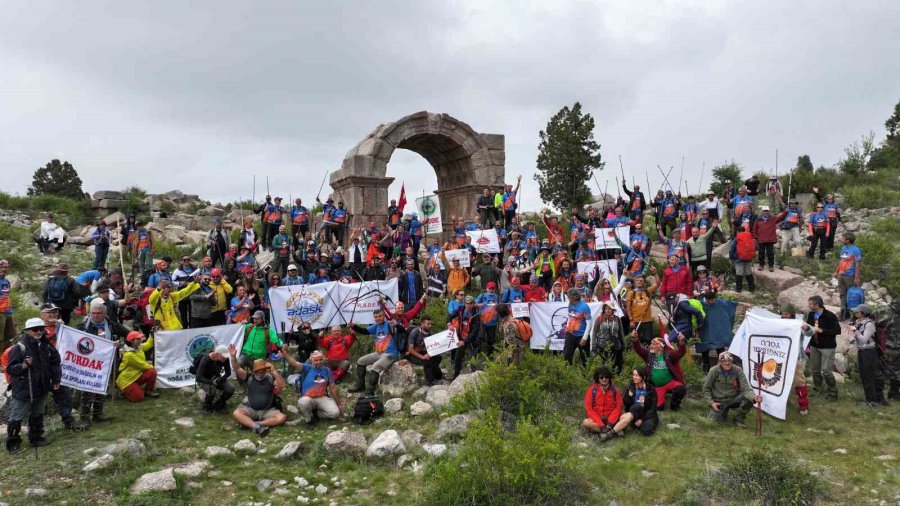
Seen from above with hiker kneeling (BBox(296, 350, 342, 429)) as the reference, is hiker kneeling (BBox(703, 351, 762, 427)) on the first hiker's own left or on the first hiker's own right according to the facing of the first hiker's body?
on the first hiker's own left

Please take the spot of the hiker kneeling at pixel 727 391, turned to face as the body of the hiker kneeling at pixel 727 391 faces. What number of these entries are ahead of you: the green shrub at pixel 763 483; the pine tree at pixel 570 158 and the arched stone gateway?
1

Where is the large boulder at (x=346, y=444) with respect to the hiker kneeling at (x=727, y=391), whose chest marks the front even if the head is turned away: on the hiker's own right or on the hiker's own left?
on the hiker's own right

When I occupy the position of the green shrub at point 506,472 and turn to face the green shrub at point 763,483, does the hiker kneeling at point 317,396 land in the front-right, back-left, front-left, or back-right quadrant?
back-left

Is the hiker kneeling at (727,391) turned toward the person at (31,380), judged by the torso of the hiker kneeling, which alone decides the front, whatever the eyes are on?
no

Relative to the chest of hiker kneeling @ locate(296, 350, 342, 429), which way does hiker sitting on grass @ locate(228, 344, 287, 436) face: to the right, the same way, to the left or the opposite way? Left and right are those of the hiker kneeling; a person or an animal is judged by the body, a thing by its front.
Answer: the same way

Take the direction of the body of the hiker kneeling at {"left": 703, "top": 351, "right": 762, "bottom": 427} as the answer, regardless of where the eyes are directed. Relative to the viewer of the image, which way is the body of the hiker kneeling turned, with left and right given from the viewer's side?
facing the viewer

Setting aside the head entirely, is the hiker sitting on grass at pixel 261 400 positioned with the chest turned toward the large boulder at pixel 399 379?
no

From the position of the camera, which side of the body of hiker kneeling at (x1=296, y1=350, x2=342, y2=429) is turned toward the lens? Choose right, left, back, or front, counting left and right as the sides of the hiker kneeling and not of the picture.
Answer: front

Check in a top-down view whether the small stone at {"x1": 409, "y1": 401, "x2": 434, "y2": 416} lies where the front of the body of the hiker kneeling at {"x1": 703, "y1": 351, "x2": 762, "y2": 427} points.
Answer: no

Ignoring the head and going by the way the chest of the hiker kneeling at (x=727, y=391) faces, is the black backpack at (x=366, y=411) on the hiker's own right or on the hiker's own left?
on the hiker's own right

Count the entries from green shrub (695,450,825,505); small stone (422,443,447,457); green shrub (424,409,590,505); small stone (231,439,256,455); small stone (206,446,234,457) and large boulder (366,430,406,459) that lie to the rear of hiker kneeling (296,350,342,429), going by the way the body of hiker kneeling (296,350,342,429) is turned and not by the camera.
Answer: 0

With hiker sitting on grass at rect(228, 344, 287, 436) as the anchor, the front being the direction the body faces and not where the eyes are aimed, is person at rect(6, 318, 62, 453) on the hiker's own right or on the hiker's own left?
on the hiker's own right

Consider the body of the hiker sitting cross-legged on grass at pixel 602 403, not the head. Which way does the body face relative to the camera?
toward the camera
